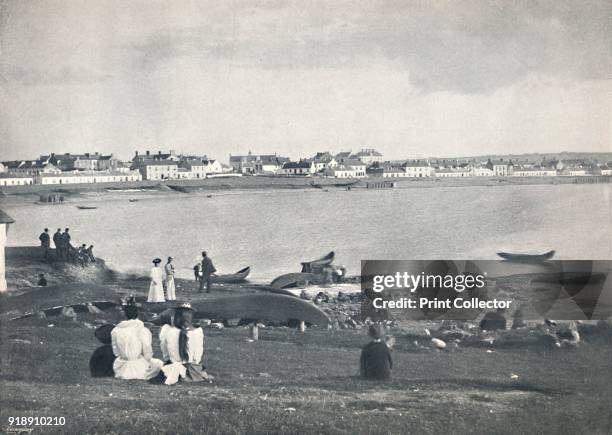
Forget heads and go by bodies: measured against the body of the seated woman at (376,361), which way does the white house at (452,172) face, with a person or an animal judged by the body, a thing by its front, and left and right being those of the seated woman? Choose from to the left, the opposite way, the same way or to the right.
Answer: the opposite way

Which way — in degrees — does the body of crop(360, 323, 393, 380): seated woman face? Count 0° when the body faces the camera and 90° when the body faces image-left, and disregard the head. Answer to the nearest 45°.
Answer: approximately 180°

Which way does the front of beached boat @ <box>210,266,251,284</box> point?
to the viewer's right

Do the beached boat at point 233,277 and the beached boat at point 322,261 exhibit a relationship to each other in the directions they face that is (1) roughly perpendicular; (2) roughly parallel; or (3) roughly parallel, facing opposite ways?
roughly parallel

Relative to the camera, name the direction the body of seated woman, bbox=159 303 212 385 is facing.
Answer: away from the camera

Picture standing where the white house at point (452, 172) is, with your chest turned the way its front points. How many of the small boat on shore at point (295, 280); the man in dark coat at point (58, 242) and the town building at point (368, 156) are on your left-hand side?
0

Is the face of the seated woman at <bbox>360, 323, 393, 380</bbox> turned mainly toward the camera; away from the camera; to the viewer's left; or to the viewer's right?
away from the camera

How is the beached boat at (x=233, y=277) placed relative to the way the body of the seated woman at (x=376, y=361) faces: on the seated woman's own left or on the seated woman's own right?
on the seated woman's own left

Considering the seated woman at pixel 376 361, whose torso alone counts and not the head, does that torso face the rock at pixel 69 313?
no

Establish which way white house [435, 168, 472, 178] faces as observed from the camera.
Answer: facing the viewer

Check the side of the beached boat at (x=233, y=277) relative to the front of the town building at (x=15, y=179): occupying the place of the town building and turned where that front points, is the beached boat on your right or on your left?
on your left
